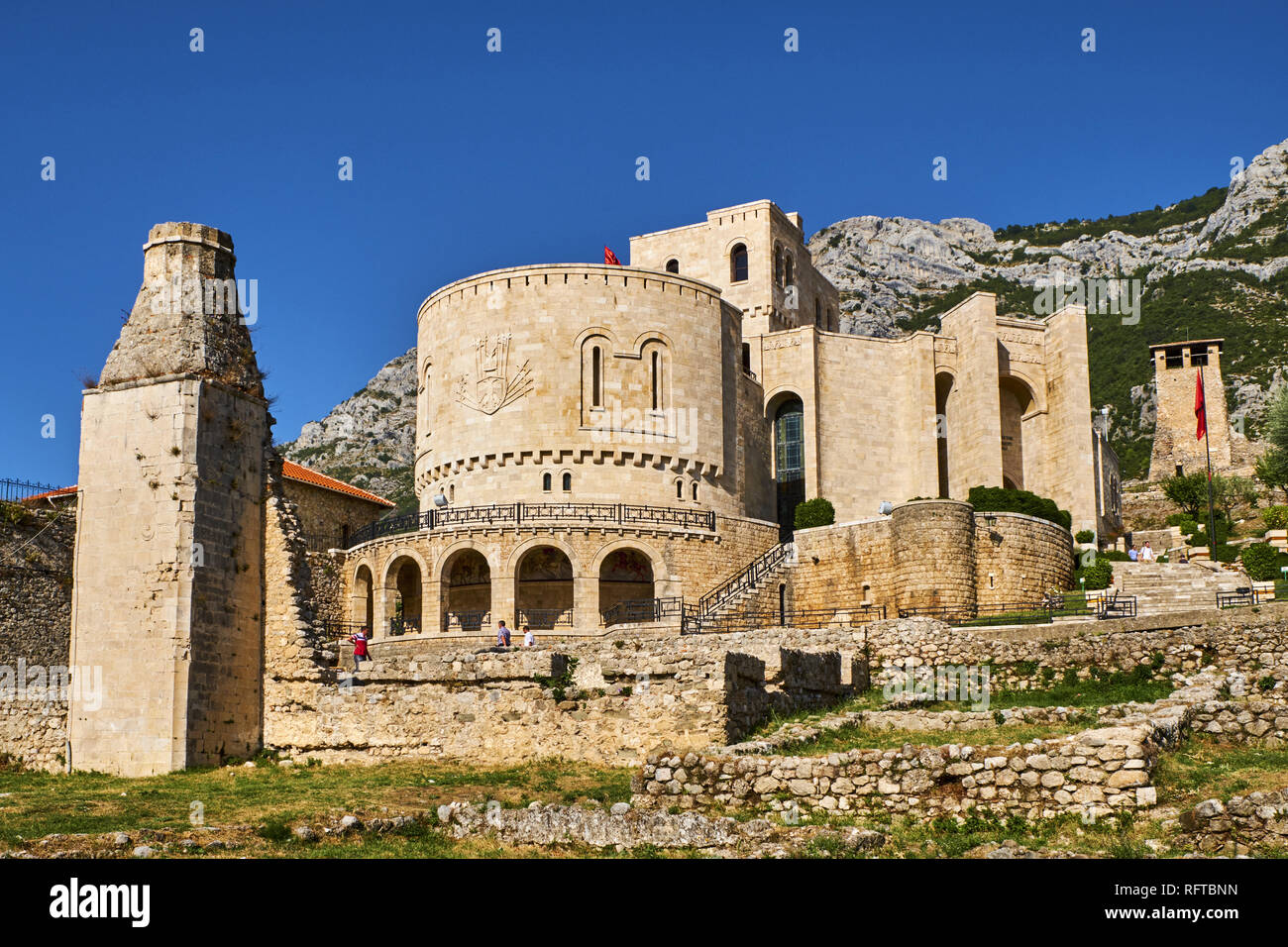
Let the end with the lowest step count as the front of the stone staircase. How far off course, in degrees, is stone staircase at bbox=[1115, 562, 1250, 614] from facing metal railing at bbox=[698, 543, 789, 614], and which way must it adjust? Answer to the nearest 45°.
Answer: approximately 90° to its right

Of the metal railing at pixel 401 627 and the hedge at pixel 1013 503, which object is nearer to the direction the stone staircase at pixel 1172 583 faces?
the metal railing

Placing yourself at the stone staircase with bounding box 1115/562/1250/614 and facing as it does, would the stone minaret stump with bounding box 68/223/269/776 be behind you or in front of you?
in front

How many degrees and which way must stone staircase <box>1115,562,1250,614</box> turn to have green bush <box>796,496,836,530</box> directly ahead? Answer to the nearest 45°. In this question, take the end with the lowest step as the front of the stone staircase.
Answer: approximately 135° to its right

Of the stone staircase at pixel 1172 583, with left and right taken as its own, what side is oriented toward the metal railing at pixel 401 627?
right

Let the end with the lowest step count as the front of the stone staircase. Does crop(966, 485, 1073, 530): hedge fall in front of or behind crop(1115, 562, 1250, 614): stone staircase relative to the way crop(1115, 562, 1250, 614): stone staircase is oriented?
behind

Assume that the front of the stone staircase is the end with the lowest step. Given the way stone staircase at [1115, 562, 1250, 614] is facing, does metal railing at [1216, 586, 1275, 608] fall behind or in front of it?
in front

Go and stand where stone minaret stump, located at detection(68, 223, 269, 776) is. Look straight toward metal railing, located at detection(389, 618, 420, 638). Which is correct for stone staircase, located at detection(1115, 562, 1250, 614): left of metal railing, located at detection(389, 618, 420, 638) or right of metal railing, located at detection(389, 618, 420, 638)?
right

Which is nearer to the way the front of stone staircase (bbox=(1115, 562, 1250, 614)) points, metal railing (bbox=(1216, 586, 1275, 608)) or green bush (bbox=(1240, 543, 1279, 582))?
the metal railing

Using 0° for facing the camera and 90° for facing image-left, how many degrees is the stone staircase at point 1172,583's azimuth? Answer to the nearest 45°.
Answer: approximately 0°
